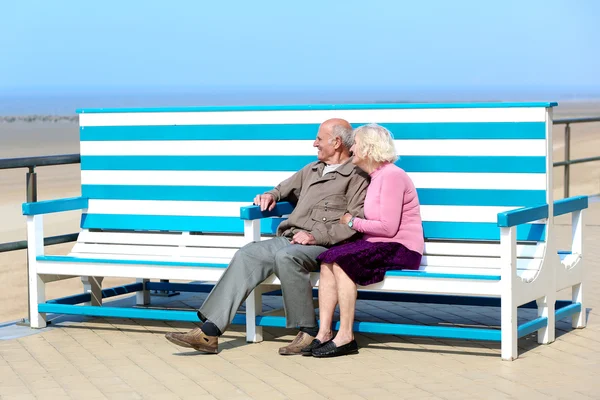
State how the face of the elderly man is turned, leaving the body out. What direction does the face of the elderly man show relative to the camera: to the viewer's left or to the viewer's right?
to the viewer's left

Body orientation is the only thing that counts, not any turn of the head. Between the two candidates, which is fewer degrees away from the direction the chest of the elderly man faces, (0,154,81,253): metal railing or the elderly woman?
the metal railing

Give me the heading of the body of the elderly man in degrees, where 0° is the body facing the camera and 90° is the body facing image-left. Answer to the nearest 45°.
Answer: approximately 45°

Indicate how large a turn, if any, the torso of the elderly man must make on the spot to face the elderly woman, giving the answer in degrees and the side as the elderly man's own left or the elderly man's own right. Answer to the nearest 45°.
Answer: approximately 135° to the elderly man's own left

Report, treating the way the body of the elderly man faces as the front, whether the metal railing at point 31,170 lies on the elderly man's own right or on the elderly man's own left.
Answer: on the elderly man's own right
